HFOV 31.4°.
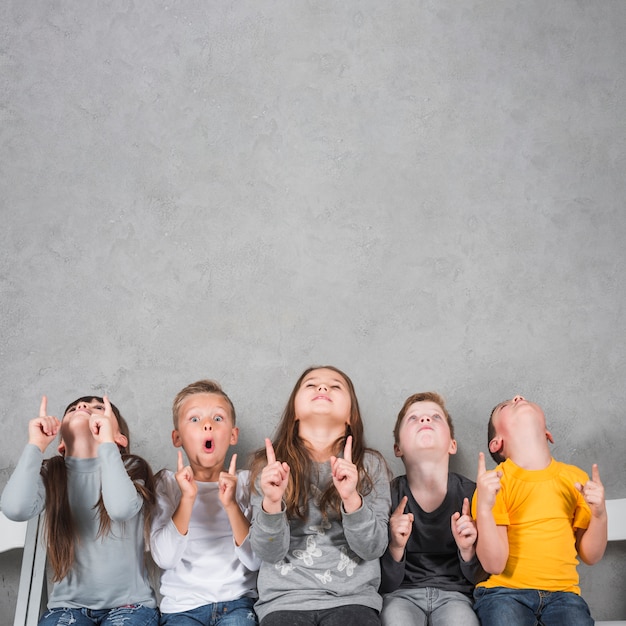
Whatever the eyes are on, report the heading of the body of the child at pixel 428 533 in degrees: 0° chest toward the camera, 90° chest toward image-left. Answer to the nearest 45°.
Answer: approximately 0°

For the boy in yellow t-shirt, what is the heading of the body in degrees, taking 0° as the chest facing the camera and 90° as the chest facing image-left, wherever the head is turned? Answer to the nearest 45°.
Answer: approximately 0°
